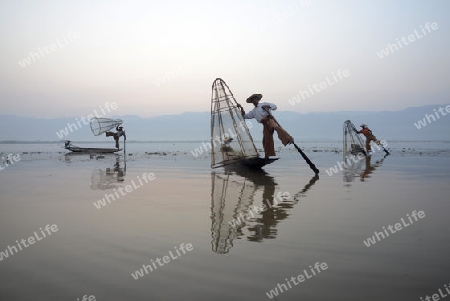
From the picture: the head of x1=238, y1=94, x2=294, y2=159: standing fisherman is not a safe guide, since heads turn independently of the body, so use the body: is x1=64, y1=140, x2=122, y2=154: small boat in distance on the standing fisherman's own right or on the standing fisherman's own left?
on the standing fisherman's own right

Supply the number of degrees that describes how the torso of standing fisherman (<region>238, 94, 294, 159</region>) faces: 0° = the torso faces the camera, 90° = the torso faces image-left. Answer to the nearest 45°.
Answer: approximately 45°
